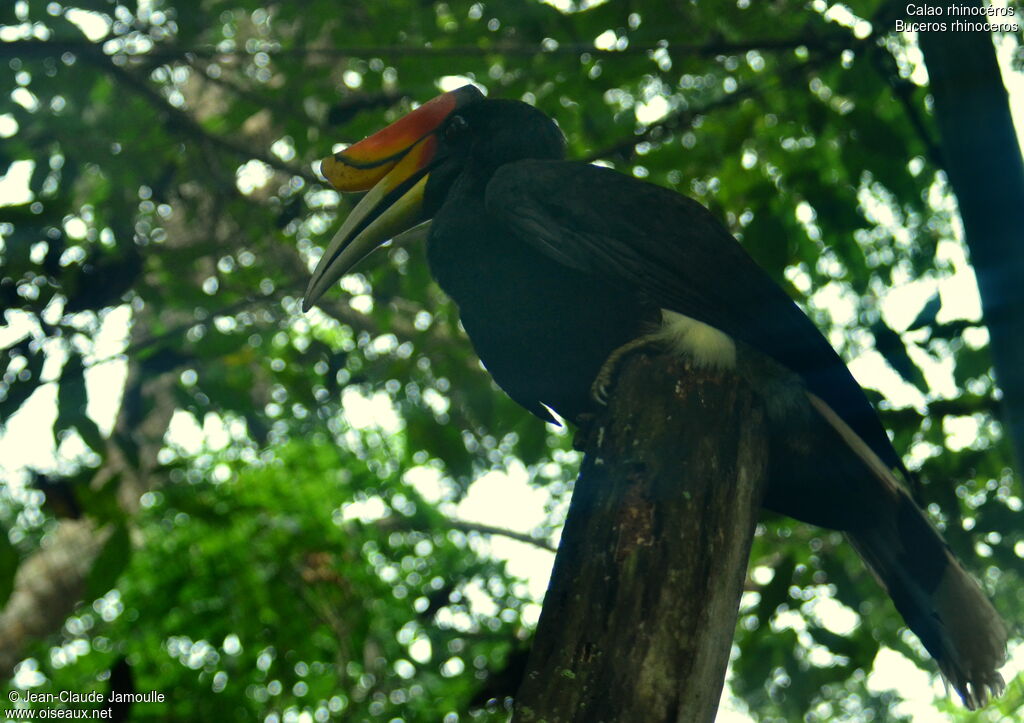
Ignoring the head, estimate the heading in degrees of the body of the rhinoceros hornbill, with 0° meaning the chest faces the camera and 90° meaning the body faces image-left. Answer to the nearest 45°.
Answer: approximately 90°
